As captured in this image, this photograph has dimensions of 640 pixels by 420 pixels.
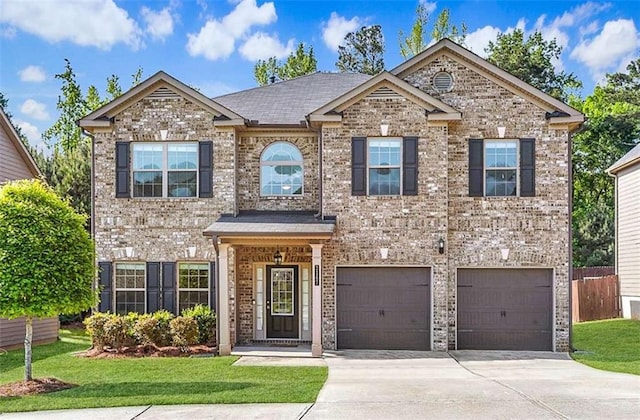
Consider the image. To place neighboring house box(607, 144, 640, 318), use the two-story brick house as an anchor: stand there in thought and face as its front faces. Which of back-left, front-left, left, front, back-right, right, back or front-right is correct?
back-left

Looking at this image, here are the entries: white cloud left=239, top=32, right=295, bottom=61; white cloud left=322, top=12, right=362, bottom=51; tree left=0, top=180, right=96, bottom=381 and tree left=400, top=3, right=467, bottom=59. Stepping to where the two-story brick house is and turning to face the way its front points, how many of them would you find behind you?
3

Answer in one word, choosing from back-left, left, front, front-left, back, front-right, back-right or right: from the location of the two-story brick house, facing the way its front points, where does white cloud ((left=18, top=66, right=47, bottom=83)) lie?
back-right

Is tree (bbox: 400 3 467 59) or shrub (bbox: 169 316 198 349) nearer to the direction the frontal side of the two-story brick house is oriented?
the shrub

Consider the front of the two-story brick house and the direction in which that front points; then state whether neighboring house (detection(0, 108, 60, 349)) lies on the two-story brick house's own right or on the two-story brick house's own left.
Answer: on the two-story brick house's own right

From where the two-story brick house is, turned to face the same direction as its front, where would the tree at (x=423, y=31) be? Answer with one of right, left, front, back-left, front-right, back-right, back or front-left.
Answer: back

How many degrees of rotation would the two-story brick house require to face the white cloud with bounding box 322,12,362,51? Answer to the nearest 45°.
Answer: approximately 180°

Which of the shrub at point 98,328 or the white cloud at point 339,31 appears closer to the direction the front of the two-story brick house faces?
the shrub

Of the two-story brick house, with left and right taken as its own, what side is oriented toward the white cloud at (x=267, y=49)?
back

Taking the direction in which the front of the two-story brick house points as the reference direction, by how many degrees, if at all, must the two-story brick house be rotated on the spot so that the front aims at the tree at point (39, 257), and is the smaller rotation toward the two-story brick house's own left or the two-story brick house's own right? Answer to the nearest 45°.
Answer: approximately 45° to the two-story brick house's own right

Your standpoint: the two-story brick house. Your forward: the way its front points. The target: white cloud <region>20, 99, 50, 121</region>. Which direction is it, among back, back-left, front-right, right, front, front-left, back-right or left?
back-right

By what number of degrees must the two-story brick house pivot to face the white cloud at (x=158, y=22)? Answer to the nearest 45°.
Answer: approximately 135° to its right

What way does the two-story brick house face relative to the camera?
toward the camera
